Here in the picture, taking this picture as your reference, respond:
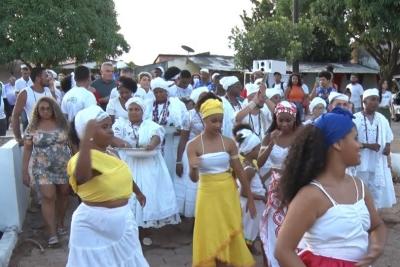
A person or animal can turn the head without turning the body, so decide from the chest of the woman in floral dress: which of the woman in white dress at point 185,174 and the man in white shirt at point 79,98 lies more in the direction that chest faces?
the woman in white dress

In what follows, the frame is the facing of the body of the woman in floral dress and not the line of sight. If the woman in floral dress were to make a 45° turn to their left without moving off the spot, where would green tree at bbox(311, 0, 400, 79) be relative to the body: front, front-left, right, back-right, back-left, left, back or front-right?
left

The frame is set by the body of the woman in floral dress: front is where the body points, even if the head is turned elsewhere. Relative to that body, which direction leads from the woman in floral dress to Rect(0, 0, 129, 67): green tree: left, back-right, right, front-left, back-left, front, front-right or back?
back

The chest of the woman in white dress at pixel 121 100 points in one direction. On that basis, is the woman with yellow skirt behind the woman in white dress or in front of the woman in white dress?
in front

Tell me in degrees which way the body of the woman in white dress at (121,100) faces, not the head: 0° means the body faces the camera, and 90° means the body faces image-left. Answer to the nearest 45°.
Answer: approximately 315°

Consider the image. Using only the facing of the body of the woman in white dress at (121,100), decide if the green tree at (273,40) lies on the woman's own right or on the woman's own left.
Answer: on the woman's own left

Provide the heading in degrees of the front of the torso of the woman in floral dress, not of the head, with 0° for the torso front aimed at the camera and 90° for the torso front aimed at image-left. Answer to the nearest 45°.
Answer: approximately 0°
